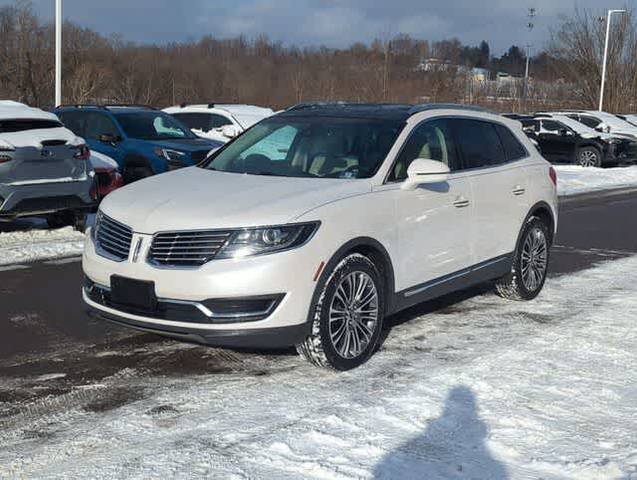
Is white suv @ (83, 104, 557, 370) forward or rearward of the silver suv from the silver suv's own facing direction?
rearward

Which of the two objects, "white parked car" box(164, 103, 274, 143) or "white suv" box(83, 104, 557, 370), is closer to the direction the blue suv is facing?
the white suv

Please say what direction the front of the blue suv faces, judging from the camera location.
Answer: facing the viewer and to the right of the viewer

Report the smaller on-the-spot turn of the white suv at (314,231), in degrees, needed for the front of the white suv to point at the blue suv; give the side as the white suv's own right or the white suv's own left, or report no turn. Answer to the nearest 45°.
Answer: approximately 135° to the white suv's own right

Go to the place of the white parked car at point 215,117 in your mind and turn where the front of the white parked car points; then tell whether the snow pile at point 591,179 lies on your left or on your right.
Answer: on your left

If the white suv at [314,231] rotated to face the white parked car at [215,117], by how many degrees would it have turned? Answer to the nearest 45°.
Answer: approximately 135° to its right

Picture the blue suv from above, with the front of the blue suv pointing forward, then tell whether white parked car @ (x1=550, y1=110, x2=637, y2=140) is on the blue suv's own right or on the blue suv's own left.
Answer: on the blue suv's own left

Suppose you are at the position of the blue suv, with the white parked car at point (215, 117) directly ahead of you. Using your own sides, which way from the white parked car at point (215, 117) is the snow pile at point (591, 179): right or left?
right

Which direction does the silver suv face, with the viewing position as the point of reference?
facing away from the viewer and to the left of the viewer

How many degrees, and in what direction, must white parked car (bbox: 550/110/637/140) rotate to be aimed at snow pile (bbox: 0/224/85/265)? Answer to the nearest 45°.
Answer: approximately 45° to its right

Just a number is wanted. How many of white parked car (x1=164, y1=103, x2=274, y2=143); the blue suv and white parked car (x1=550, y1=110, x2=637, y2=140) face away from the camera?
0

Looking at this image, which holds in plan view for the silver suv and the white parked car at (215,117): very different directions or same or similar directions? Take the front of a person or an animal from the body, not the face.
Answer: very different directions
